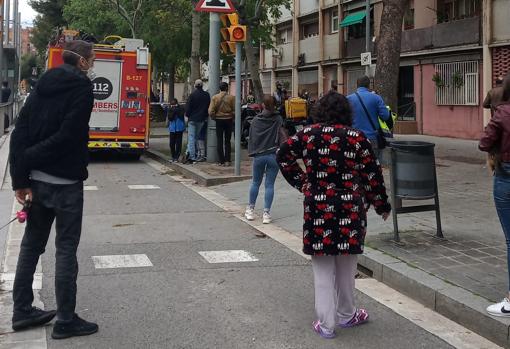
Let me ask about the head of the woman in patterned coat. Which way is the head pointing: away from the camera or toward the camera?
away from the camera

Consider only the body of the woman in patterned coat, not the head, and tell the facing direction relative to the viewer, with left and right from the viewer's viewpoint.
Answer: facing away from the viewer

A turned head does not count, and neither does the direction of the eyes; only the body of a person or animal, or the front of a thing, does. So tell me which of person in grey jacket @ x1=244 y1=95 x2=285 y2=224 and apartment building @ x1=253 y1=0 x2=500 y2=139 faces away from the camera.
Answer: the person in grey jacket

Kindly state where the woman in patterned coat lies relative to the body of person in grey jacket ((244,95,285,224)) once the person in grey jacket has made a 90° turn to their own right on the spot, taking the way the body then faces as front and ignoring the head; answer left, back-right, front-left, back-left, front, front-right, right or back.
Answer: right

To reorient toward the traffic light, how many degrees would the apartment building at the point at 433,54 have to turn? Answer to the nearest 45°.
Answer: approximately 45° to its left

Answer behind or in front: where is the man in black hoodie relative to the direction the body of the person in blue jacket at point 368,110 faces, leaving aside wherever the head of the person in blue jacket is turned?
behind

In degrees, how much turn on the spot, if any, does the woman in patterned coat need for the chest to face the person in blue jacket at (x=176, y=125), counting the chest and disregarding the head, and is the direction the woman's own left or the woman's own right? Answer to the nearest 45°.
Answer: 0° — they already face them
